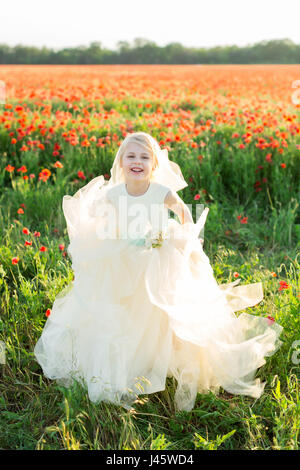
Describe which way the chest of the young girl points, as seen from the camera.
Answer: toward the camera

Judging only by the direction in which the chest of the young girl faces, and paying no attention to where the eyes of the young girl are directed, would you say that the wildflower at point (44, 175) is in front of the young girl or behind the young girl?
behind

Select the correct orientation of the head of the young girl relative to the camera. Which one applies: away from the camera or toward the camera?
toward the camera
